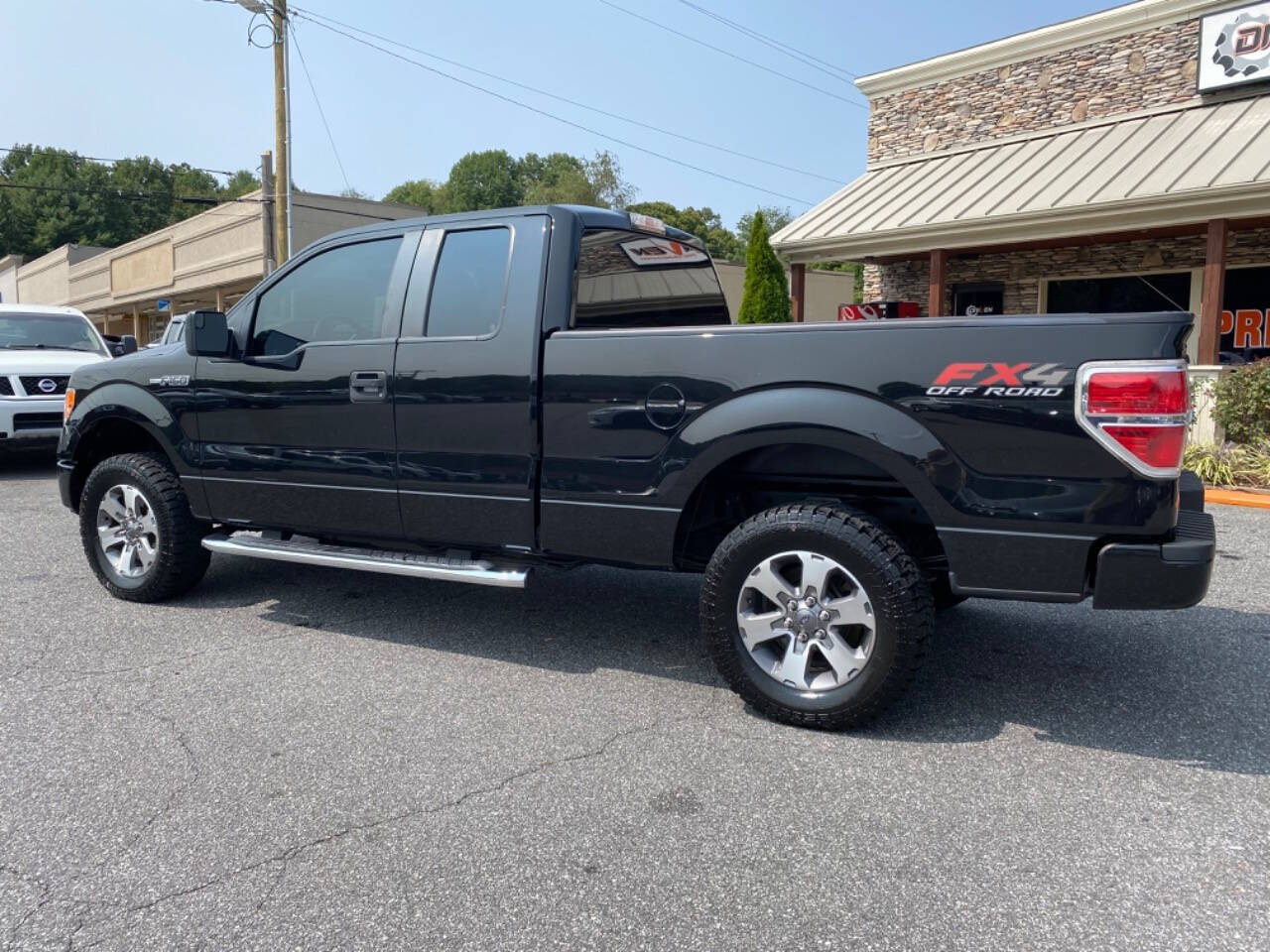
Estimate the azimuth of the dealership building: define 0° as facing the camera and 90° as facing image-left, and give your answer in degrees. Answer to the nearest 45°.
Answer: approximately 45°

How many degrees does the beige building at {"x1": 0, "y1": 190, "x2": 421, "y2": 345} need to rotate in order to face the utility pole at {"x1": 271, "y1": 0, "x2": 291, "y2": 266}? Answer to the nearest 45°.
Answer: approximately 45° to its left

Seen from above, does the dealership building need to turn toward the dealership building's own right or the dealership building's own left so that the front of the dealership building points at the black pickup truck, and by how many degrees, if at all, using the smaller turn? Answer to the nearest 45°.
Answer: approximately 45° to the dealership building's own left

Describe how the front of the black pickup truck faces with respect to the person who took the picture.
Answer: facing away from the viewer and to the left of the viewer

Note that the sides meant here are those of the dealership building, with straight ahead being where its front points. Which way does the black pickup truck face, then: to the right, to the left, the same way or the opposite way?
to the right

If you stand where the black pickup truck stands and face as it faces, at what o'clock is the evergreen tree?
The evergreen tree is roughly at 2 o'clock from the black pickup truck.

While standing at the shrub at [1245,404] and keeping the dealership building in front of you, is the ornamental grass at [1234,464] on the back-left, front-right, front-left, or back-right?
back-left

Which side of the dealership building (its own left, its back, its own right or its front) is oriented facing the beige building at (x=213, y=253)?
right

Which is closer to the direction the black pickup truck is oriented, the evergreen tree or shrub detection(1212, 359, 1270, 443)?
the evergreen tree

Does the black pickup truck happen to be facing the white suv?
yes
